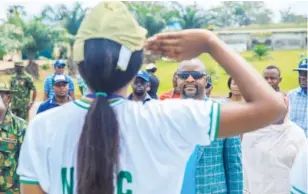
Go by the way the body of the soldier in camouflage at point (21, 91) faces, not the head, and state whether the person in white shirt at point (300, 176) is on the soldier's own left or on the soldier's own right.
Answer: on the soldier's own left

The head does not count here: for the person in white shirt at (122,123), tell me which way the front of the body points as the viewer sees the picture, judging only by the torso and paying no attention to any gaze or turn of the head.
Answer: away from the camera

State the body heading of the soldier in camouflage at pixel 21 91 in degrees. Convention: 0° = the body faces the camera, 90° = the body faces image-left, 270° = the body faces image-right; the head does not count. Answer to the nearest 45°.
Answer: approximately 45°

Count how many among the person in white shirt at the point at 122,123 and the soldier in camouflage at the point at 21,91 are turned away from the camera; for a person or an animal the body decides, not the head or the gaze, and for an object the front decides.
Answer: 1

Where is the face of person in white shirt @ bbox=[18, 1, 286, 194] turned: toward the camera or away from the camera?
away from the camera

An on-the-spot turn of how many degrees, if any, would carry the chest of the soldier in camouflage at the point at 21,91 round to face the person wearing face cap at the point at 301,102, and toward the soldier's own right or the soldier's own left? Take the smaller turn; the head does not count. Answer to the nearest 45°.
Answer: approximately 90° to the soldier's own left

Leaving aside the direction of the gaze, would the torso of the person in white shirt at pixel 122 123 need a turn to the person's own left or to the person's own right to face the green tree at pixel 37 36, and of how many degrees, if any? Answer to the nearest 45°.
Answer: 0° — they already face it

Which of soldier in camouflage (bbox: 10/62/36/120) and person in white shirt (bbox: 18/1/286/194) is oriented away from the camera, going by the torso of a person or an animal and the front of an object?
the person in white shirt

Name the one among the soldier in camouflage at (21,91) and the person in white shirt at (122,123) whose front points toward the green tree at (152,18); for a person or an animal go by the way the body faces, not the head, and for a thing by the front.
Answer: the person in white shirt
